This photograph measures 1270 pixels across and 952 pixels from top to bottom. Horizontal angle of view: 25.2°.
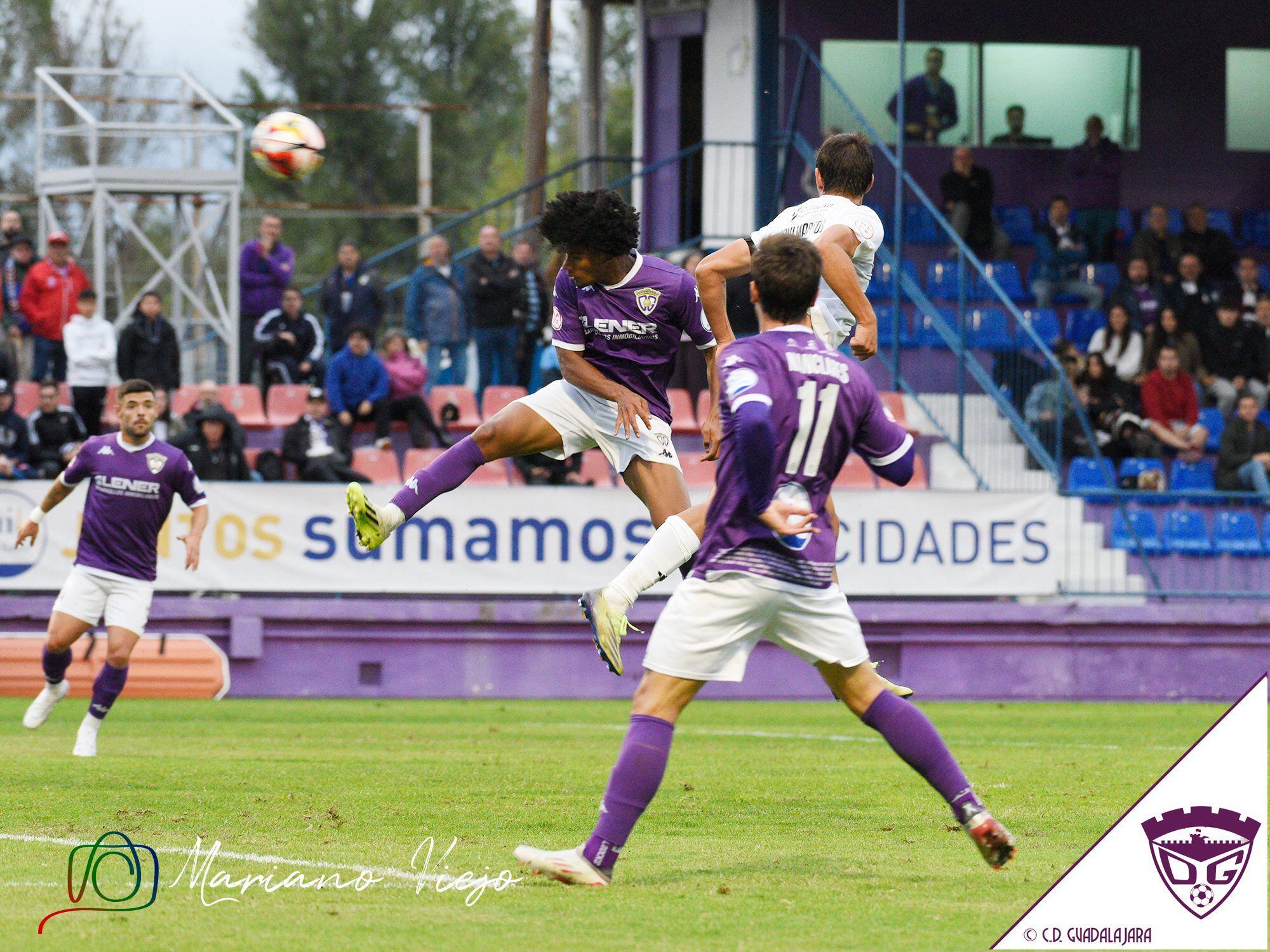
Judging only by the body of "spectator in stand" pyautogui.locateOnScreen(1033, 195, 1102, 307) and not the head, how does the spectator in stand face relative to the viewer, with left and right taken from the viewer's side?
facing the viewer

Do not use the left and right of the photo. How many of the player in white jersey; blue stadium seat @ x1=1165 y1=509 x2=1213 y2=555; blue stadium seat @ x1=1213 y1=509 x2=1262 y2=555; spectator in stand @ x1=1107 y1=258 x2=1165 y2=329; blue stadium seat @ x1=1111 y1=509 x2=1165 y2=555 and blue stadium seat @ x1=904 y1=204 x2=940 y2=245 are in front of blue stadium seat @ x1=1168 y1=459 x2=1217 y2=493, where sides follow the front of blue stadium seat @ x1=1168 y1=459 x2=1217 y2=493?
4

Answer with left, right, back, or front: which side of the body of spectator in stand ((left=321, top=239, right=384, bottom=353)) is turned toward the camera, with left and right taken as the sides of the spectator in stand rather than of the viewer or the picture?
front

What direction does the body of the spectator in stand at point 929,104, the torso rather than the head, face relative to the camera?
toward the camera

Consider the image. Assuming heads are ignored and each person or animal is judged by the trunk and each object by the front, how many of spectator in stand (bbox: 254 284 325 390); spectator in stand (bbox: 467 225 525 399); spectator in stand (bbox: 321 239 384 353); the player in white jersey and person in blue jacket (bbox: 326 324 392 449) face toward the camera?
4

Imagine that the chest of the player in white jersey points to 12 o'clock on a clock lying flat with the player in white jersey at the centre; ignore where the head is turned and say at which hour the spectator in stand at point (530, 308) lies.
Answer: The spectator in stand is roughly at 10 o'clock from the player in white jersey.

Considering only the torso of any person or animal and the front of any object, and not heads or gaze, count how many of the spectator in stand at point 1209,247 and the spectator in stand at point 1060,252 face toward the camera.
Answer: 2

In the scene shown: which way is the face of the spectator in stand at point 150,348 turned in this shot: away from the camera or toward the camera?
toward the camera

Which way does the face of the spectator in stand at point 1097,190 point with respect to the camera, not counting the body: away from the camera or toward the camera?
toward the camera

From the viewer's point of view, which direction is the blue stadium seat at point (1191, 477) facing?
toward the camera

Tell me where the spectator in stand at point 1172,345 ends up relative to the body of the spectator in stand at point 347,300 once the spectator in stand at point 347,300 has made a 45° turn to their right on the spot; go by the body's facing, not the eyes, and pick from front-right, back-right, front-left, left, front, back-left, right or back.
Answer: back-left

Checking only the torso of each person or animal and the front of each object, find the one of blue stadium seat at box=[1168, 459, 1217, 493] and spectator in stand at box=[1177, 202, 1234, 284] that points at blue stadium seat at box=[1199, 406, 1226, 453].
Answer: the spectator in stand
